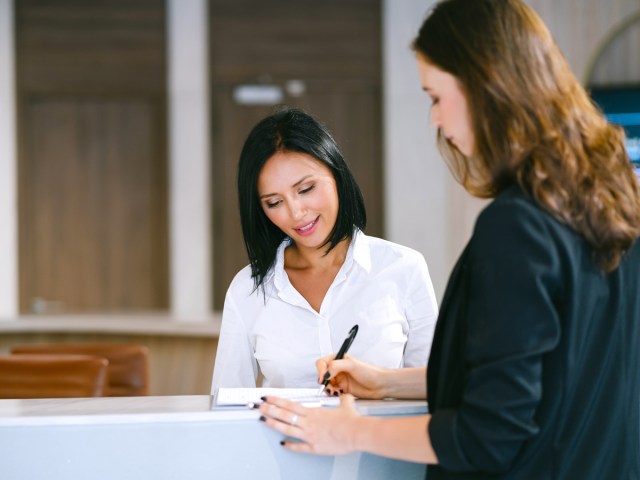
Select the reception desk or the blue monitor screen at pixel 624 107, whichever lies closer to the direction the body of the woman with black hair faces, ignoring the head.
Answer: the reception desk

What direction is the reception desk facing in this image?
toward the camera

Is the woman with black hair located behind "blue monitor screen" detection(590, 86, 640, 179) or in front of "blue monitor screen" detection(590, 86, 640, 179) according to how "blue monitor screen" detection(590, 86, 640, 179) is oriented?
in front

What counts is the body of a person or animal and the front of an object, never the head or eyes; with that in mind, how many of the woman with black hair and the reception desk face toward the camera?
2

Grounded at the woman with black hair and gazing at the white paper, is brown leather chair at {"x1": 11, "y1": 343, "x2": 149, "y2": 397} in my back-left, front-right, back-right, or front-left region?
back-right

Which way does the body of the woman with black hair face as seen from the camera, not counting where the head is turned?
toward the camera

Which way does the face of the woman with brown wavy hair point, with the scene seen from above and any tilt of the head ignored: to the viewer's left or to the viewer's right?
to the viewer's left

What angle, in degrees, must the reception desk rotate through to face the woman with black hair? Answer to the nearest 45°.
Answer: approximately 135° to its left

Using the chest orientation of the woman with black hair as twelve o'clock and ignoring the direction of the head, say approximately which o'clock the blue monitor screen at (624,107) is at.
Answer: The blue monitor screen is roughly at 7 o'clock from the woman with black hair.

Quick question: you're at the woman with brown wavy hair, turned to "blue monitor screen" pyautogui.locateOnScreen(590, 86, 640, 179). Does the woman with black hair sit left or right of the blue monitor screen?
left

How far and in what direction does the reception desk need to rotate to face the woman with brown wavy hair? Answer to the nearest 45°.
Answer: approximately 45° to its left
